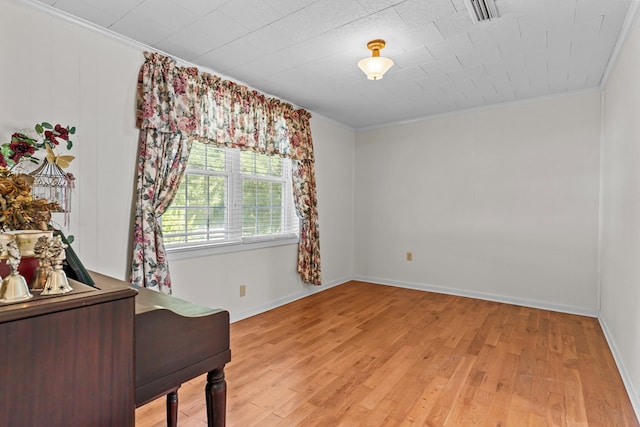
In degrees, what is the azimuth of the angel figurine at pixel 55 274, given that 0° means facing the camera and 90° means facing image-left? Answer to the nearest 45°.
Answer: approximately 0°

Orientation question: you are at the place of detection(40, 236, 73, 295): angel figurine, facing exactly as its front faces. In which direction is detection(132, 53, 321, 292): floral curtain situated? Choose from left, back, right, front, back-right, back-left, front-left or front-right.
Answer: back-left

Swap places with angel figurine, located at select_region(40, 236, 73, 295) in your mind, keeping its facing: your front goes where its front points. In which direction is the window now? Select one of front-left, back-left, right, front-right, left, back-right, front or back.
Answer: back-left

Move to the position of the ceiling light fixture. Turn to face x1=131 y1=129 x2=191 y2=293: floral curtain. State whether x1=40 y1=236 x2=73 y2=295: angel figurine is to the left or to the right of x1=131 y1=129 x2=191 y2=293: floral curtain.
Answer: left

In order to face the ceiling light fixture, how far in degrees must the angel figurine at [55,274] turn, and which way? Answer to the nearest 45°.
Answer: approximately 90° to its left

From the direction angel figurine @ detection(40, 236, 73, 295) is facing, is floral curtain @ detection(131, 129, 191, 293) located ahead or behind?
behind
